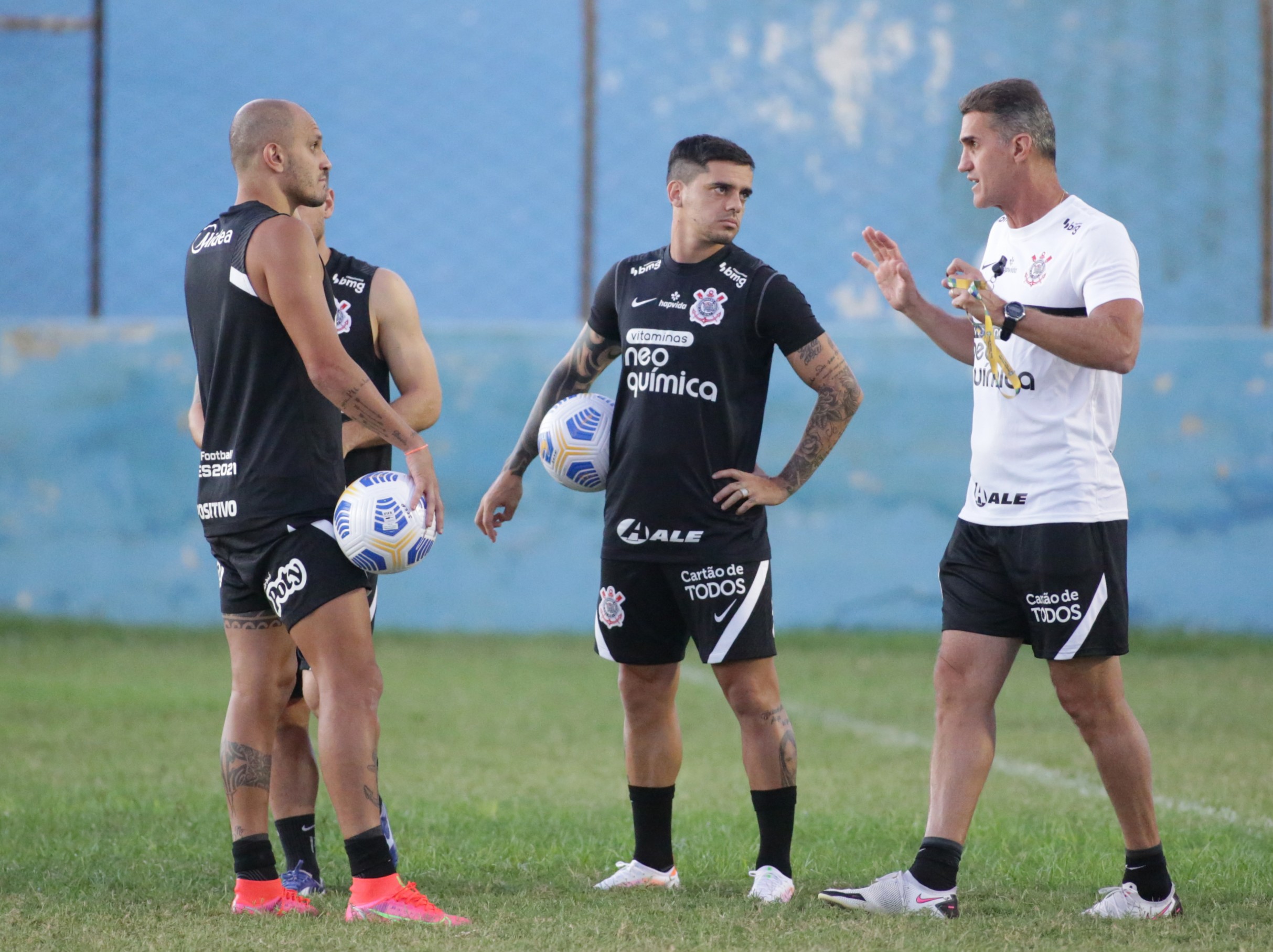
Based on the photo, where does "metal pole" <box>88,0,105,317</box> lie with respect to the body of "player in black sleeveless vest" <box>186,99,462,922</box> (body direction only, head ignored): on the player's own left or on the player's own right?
on the player's own left

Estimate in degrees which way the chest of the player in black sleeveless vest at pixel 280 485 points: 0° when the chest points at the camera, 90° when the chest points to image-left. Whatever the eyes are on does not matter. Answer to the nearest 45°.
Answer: approximately 225°

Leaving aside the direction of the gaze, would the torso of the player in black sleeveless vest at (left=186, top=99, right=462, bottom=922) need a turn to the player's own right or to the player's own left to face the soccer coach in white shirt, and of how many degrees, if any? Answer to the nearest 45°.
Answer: approximately 45° to the player's own right

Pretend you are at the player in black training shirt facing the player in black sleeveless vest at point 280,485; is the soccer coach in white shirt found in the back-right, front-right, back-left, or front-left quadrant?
back-left

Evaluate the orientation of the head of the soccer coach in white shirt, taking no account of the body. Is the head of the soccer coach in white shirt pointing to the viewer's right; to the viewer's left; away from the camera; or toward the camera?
to the viewer's left

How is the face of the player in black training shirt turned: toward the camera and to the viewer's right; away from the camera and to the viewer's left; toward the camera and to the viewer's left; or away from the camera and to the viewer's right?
toward the camera and to the viewer's right

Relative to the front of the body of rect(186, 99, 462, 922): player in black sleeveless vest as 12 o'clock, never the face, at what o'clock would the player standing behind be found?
The player standing behind is roughly at 11 o'clock from the player in black sleeveless vest.

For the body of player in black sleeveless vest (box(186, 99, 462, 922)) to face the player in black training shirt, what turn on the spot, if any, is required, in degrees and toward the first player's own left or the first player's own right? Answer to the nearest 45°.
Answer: approximately 45° to the first player's own right

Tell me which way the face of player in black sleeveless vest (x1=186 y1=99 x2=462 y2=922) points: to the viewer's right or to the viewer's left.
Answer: to the viewer's right
